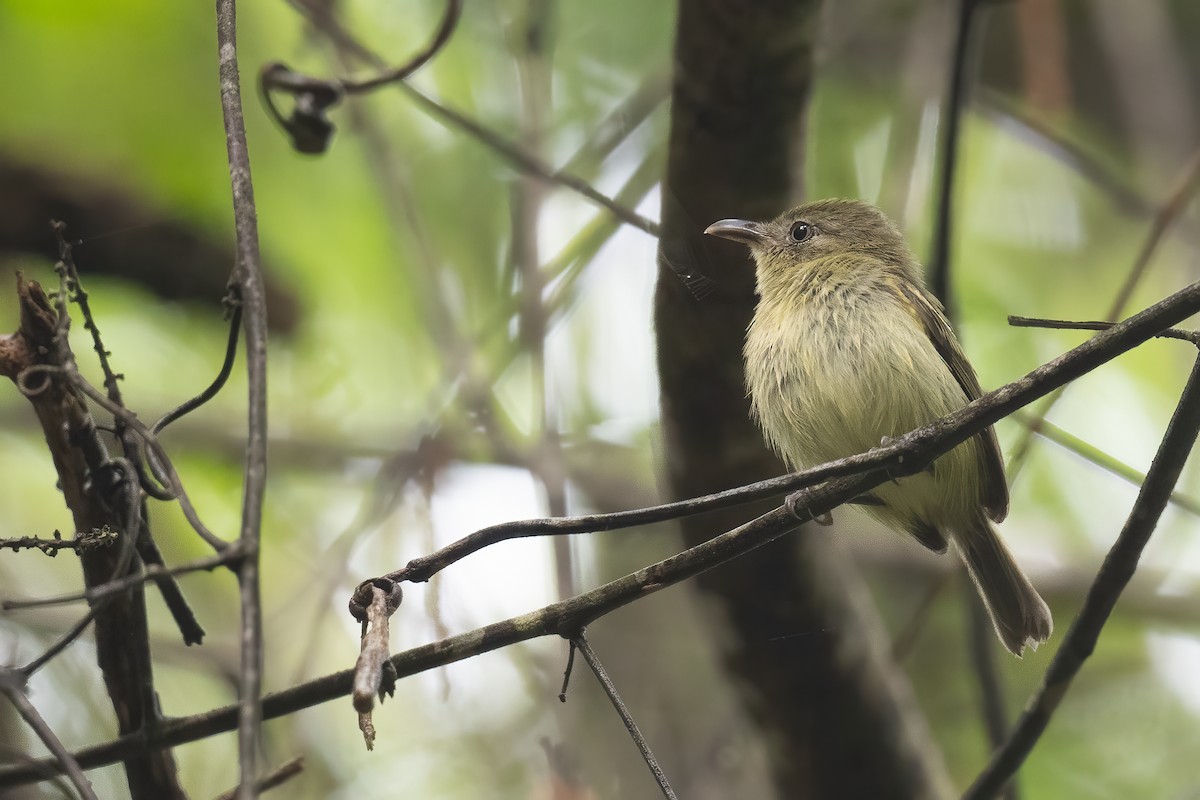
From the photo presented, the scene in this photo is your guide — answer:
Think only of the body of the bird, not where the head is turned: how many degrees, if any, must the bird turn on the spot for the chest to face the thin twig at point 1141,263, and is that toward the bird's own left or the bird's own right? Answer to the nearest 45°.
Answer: approximately 180°

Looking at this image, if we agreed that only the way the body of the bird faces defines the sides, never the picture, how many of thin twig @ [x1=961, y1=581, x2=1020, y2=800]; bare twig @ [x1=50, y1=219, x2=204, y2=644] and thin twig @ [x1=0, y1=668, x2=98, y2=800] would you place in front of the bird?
2

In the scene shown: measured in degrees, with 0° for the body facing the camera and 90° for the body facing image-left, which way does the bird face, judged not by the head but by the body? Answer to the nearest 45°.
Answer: approximately 45°

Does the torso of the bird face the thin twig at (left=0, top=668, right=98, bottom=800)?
yes
